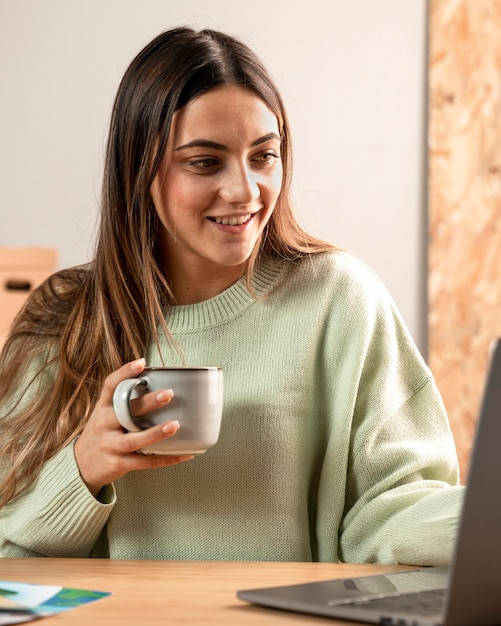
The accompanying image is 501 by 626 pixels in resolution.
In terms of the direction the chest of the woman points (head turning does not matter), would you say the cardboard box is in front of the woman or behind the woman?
behind

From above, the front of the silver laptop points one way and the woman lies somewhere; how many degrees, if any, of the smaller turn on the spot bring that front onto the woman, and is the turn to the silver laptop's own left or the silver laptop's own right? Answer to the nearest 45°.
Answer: approximately 45° to the silver laptop's own right

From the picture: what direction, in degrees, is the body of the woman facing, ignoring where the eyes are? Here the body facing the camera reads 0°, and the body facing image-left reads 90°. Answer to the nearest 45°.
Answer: approximately 0°

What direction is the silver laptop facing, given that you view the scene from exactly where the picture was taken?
facing away from the viewer and to the left of the viewer

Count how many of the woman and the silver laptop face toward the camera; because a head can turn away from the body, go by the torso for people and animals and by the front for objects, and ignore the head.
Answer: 1

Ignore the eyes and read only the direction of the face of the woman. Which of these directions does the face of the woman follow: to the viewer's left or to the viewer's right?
to the viewer's right
